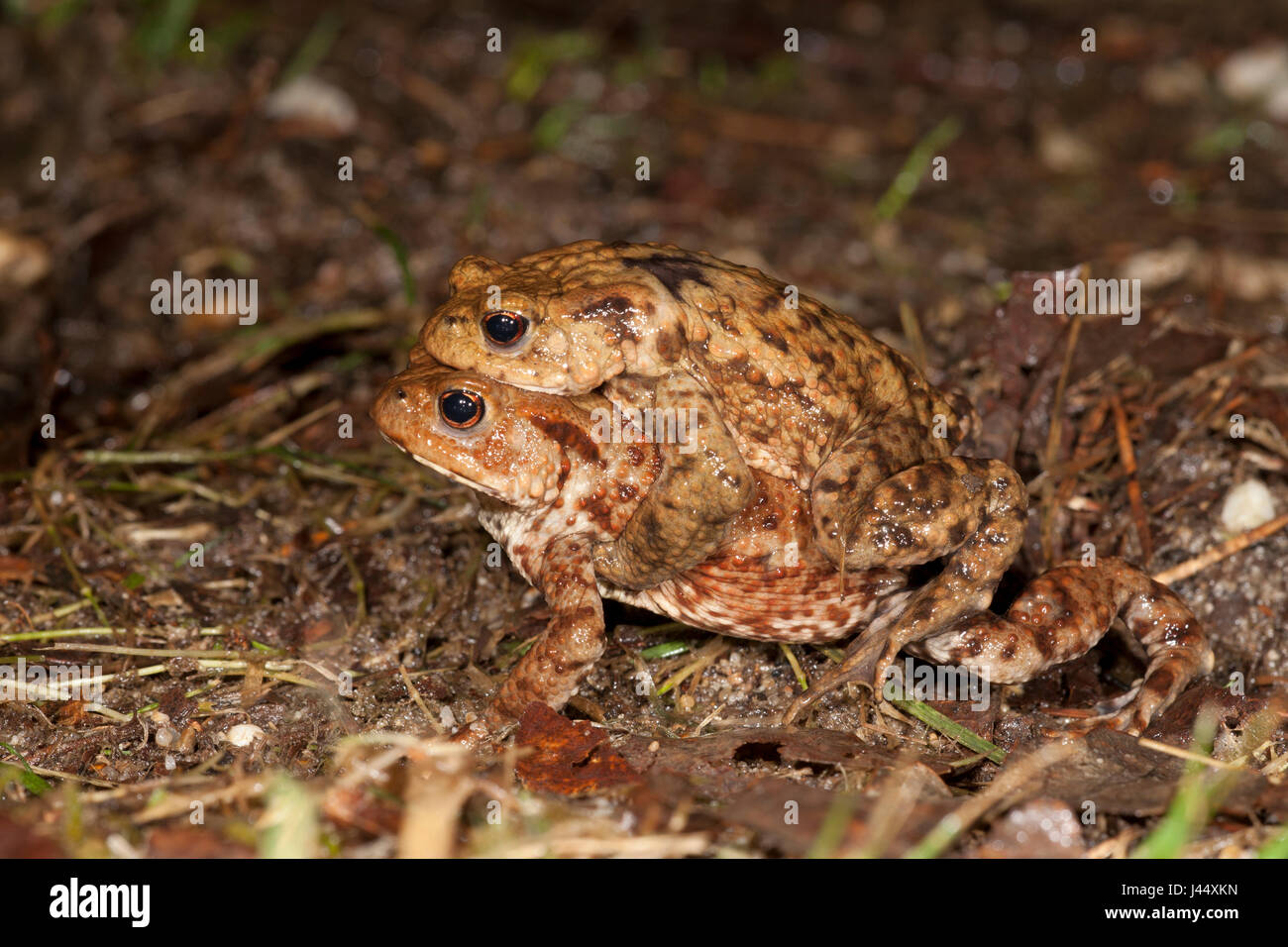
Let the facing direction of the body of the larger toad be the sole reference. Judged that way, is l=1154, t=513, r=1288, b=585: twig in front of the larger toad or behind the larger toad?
behind

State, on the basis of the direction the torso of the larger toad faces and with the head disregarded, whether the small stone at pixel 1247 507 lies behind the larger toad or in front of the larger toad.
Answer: behind

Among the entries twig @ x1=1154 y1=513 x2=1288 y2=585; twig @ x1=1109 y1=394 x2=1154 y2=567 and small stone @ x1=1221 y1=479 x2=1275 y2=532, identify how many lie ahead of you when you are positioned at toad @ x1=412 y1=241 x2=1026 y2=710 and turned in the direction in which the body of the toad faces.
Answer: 0

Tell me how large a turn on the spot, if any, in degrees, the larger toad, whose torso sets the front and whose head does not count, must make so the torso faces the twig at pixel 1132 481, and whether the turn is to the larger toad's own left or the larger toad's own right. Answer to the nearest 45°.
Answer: approximately 135° to the larger toad's own right

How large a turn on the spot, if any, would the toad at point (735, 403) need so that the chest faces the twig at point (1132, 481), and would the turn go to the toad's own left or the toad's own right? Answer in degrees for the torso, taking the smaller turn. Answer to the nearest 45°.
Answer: approximately 135° to the toad's own right

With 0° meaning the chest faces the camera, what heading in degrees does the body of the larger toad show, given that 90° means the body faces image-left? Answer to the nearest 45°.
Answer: approximately 90°

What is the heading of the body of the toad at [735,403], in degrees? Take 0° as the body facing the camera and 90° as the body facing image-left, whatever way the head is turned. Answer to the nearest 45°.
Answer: approximately 90°
